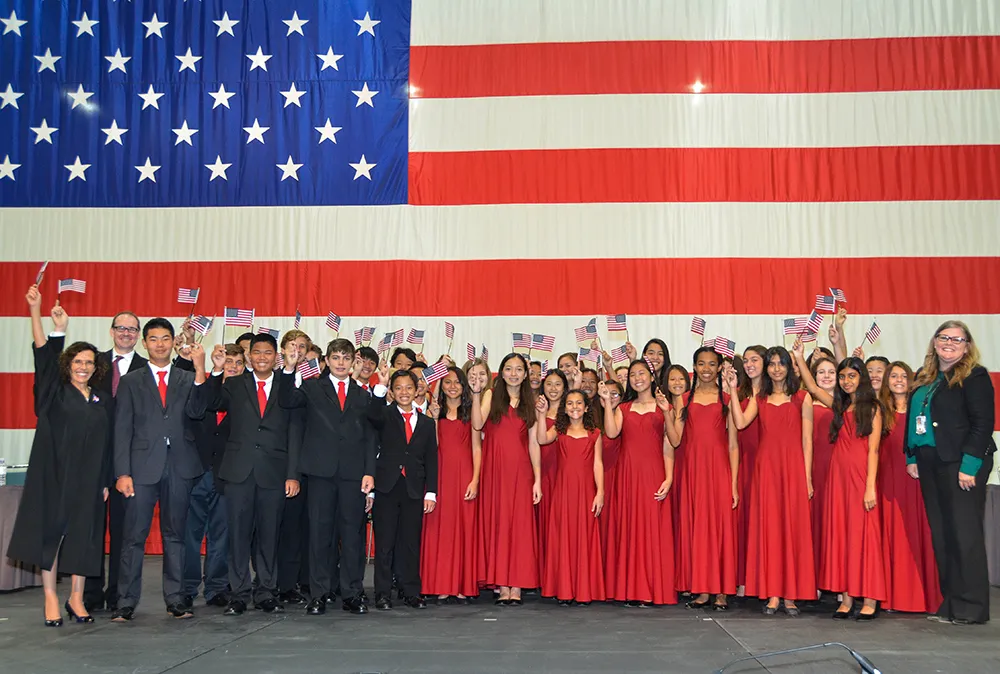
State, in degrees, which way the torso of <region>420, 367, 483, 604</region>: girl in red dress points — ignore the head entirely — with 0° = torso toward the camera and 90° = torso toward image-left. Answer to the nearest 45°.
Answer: approximately 0°

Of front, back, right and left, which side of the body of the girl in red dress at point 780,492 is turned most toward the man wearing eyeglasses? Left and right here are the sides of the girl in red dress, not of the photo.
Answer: right

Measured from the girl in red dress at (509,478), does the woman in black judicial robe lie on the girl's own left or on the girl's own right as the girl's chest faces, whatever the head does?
on the girl's own right

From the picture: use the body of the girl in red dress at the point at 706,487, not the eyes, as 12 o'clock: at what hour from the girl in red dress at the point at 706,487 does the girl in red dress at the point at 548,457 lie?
the girl in red dress at the point at 548,457 is roughly at 3 o'clock from the girl in red dress at the point at 706,487.

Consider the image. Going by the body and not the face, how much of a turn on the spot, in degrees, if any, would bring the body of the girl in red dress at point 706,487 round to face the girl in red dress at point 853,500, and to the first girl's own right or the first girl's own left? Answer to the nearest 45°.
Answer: approximately 90° to the first girl's own left

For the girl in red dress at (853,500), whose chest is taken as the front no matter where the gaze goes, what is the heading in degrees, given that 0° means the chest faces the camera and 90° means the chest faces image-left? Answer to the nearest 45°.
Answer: approximately 45°

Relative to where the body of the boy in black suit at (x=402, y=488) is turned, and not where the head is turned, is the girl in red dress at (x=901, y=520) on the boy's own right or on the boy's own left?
on the boy's own left
